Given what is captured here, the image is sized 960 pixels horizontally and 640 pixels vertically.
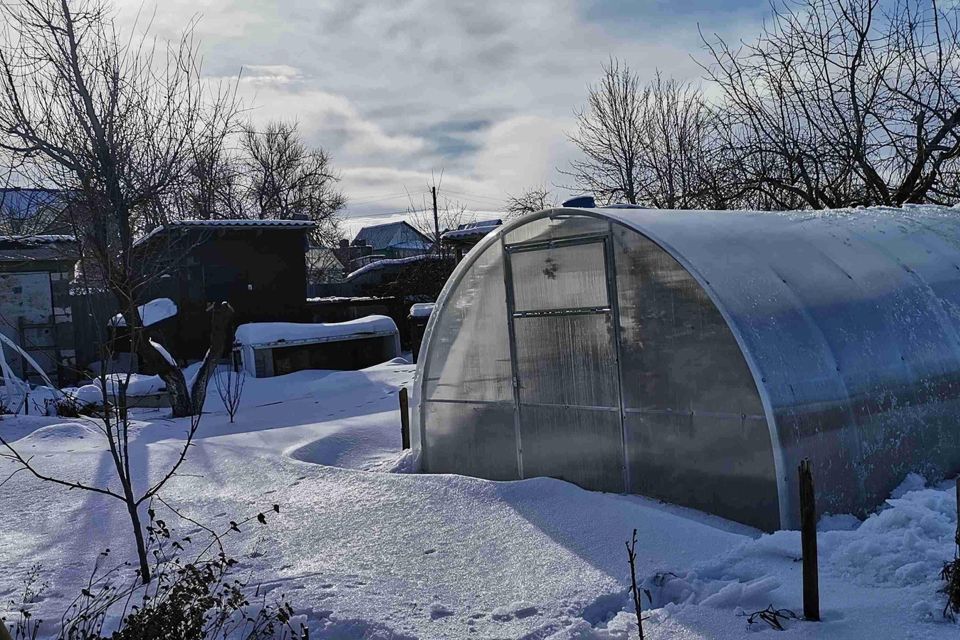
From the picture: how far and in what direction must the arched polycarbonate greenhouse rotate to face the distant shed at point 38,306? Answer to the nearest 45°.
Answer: approximately 90° to its right

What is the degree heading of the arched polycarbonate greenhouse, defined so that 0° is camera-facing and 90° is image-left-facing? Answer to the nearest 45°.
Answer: approximately 45°

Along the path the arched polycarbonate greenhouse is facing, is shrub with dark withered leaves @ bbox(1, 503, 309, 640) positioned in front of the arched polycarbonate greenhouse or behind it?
in front

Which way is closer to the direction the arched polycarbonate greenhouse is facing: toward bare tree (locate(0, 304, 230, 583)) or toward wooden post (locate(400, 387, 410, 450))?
the bare tree

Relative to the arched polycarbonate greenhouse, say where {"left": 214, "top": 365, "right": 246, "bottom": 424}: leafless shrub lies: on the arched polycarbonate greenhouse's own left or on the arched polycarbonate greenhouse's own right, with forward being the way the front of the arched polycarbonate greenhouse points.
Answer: on the arched polycarbonate greenhouse's own right

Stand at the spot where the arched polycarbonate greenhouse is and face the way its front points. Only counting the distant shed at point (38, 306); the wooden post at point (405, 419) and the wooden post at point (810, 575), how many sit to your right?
2

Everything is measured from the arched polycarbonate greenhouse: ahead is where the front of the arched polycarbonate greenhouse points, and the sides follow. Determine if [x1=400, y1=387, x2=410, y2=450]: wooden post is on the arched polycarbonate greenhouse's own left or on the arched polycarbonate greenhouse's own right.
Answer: on the arched polycarbonate greenhouse's own right

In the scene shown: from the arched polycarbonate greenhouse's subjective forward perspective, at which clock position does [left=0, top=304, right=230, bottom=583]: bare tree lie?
The bare tree is roughly at 1 o'clock from the arched polycarbonate greenhouse.
